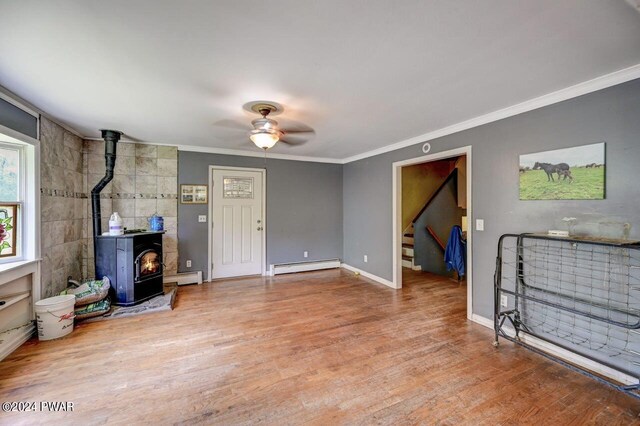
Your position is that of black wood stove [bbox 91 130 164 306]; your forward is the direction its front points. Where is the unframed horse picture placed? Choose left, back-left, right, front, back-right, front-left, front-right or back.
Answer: front

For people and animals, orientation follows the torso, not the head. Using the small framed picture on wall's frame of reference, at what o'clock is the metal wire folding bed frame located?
The metal wire folding bed frame is roughly at 11 o'clock from the small framed picture on wall.

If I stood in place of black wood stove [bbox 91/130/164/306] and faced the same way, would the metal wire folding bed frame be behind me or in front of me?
in front

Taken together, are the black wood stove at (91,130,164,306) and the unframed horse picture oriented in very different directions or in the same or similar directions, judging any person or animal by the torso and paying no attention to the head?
very different directions

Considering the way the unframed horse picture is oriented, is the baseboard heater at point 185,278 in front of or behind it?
in front

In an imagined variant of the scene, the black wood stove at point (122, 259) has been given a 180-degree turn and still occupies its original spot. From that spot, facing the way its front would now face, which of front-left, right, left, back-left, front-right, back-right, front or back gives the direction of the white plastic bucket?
left

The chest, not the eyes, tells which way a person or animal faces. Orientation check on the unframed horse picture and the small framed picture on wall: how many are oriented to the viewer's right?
0

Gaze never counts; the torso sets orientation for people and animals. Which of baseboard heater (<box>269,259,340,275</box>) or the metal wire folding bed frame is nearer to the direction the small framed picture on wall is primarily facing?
the metal wire folding bed frame

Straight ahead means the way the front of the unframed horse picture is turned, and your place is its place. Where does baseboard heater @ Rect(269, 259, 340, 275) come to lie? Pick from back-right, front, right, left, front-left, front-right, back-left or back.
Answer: front-right

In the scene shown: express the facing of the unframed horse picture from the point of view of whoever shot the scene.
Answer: facing the viewer and to the left of the viewer

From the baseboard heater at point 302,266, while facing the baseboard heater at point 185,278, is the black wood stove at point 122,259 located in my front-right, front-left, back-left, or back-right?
front-left

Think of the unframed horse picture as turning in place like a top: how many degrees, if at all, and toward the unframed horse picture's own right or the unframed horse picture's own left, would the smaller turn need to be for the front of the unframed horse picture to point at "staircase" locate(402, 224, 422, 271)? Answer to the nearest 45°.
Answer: approximately 90° to the unframed horse picture's own right

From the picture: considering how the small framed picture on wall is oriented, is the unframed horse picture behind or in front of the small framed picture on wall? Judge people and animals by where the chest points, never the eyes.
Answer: in front

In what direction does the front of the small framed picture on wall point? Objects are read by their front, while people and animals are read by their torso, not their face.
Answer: toward the camera

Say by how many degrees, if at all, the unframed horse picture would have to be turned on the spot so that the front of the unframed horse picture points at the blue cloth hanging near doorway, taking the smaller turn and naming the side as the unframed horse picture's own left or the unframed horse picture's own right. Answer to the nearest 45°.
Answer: approximately 90° to the unframed horse picture's own right

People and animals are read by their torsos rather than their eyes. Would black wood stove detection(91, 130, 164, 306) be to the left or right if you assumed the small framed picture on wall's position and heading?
on its right

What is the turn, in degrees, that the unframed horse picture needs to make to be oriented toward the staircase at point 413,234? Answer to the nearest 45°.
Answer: approximately 90° to its right
